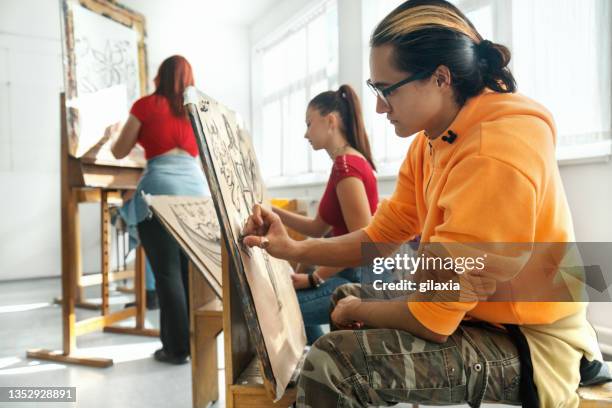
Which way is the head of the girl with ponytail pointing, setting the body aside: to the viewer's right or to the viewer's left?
to the viewer's left

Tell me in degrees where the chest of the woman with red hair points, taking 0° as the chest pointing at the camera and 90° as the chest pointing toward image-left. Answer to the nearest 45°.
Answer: approximately 135°

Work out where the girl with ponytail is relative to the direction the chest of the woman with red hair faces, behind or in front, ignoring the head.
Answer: behind

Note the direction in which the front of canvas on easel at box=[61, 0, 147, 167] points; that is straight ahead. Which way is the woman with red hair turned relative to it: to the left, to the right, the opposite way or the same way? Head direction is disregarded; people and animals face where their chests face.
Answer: the opposite way

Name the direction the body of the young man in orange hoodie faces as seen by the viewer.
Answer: to the viewer's left

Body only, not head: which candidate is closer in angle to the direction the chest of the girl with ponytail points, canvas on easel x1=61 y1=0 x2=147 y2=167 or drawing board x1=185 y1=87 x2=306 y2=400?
the canvas on easel

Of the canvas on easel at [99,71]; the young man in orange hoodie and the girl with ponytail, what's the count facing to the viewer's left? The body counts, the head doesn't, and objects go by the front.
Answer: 2

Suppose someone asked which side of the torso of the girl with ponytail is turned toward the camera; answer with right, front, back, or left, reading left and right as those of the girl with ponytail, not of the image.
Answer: left

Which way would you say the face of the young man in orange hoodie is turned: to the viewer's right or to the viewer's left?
to the viewer's left
